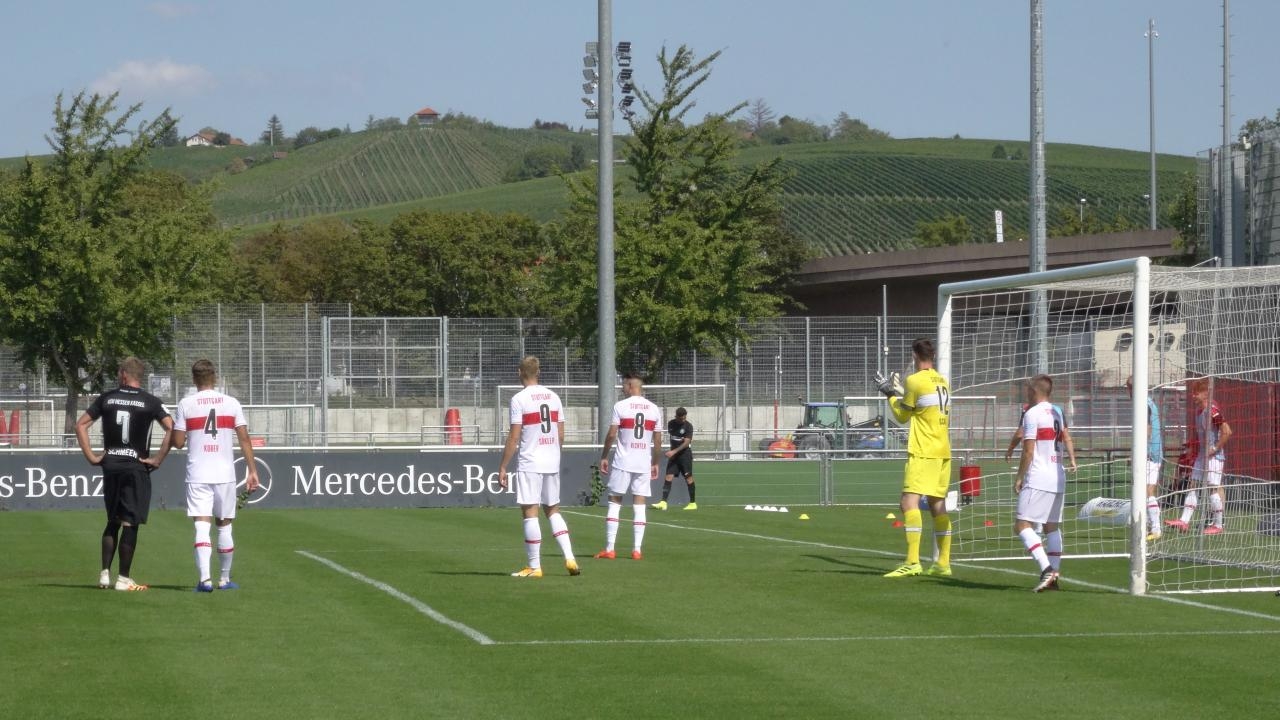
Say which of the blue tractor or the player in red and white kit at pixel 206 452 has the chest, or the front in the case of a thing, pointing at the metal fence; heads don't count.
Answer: the player in red and white kit

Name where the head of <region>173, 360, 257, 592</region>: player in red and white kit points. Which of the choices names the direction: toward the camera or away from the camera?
away from the camera

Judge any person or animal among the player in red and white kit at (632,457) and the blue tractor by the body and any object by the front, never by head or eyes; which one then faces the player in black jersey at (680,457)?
the player in red and white kit

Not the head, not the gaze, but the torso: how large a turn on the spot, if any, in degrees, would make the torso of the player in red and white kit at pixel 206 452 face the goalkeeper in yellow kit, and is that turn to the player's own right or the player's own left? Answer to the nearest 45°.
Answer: approximately 90° to the player's own right

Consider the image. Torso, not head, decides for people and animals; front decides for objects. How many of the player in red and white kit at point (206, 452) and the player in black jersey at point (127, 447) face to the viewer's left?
0

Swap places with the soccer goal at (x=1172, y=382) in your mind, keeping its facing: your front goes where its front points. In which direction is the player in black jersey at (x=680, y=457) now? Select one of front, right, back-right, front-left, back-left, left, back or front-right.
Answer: front-right

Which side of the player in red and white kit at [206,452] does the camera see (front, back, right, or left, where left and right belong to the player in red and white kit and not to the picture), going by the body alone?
back

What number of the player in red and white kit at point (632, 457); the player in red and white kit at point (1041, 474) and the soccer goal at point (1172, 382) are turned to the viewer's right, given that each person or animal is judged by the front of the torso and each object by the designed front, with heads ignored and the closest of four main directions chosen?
0

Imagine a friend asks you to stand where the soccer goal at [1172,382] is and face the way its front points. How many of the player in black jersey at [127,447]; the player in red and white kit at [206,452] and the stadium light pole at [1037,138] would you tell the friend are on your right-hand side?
1

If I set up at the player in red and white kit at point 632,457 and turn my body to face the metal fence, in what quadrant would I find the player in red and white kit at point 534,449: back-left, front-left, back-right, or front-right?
back-left

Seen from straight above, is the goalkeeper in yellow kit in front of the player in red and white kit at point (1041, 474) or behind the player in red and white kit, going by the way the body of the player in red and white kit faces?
in front

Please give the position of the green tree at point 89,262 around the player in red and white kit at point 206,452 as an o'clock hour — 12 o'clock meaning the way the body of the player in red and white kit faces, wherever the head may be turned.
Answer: The green tree is roughly at 12 o'clock from the player in red and white kit.

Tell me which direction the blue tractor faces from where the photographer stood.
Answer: facing to the right of the viewer

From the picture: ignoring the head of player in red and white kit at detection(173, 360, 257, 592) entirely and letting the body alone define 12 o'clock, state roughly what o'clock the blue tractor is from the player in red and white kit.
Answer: The blue tractor is roughly at 1 o'clock from the player in red and white kit.
